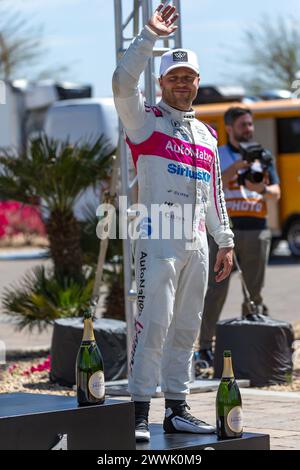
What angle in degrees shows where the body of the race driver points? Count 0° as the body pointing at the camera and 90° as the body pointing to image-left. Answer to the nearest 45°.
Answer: approximately 315°

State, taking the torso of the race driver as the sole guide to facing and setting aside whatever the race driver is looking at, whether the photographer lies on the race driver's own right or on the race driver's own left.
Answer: on the race driver's own left

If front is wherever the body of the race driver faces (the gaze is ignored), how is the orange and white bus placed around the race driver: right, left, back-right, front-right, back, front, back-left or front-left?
back-left

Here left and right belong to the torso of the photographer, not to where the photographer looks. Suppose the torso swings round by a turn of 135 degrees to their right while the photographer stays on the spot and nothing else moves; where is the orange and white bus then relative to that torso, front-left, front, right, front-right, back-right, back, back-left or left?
right

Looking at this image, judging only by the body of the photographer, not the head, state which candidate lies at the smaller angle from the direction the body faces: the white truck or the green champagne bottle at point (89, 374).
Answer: the green champagne bottle

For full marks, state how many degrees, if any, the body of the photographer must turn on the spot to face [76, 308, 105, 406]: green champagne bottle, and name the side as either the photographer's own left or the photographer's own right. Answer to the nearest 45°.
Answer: approximately 45° to the photographer's own right
